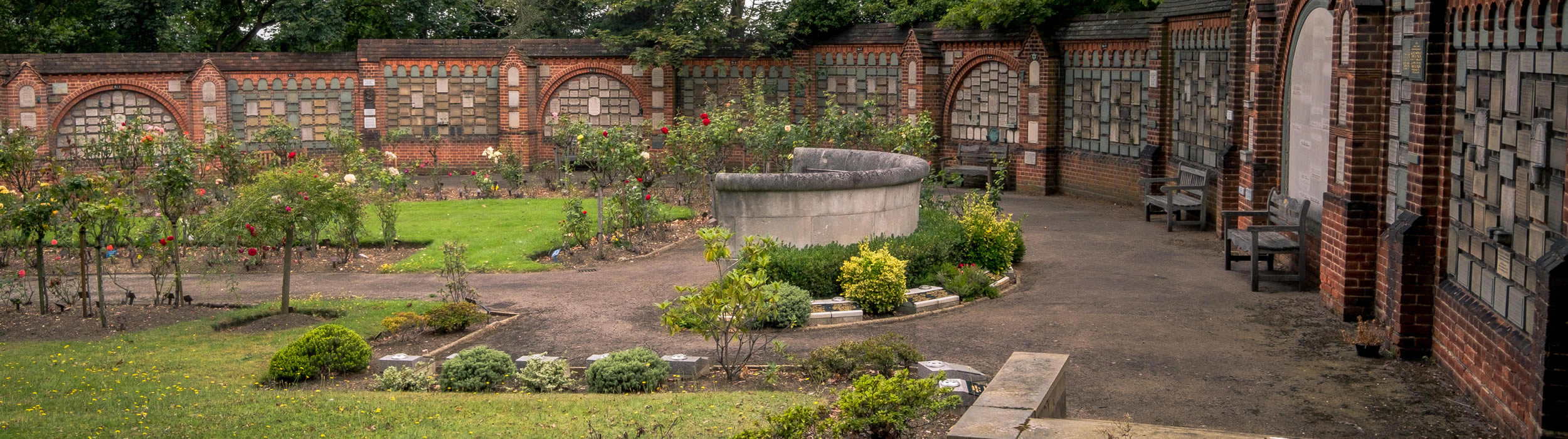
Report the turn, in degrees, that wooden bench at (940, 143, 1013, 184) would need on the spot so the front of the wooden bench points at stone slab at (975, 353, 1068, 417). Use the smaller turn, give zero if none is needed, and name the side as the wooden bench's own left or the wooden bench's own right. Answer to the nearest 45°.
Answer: approximately 45° to the wooden bench's own left

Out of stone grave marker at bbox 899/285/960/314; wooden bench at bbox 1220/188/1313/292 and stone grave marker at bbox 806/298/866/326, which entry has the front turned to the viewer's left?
the wooden bench

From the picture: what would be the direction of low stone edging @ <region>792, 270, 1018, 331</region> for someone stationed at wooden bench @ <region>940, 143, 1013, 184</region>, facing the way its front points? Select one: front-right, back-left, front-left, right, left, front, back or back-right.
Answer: front-left

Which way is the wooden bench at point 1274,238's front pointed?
to the viewer's left

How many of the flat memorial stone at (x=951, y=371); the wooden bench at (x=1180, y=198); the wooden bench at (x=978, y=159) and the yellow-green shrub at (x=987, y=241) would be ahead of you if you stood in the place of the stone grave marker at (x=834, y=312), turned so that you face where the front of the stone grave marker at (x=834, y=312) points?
1

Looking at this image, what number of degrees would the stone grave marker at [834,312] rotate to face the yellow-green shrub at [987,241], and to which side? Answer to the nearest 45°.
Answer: approximately 135° to its left

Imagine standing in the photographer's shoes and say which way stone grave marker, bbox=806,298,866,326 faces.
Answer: facing the viewer

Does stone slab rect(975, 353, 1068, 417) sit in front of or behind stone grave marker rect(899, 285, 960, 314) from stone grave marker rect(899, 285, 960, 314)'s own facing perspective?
in front

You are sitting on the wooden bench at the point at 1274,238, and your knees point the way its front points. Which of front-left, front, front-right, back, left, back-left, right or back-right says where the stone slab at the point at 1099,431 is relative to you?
left

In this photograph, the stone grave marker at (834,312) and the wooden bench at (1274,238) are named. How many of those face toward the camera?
1

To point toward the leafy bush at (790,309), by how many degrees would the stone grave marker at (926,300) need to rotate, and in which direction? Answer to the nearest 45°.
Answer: approximately 90° to its right

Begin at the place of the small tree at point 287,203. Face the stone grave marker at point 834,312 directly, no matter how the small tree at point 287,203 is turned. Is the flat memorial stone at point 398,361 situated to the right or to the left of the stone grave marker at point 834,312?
right

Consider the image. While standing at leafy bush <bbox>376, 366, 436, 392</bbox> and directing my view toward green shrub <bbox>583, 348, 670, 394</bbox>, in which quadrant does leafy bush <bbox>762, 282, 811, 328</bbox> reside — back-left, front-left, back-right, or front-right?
front-left

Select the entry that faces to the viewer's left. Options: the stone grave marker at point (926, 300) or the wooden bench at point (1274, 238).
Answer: the wooden bench

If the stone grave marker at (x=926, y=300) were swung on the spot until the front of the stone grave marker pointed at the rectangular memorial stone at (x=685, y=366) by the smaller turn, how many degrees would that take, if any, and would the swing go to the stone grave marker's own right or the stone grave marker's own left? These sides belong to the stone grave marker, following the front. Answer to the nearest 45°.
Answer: approximately 90° to the stone grave marker's own right

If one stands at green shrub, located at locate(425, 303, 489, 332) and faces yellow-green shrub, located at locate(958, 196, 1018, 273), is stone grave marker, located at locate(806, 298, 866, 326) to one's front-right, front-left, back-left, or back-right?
front-right

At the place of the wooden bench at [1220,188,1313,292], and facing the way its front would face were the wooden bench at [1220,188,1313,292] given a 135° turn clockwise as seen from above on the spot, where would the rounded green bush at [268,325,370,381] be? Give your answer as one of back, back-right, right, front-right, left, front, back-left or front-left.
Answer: back
